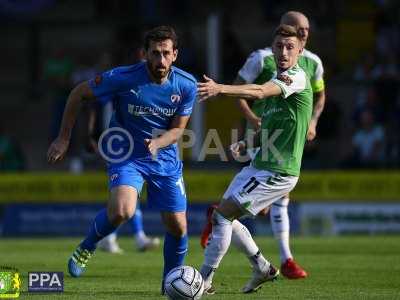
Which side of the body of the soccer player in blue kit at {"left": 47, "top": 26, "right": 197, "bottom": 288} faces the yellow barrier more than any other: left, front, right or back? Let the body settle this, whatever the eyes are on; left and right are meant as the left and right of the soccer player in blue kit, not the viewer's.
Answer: back

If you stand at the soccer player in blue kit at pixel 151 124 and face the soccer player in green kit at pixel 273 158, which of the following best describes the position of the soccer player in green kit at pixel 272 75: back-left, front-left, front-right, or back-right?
front-left

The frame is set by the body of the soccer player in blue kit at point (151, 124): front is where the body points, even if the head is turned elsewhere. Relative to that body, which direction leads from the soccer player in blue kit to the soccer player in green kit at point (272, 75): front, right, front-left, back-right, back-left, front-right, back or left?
back-left

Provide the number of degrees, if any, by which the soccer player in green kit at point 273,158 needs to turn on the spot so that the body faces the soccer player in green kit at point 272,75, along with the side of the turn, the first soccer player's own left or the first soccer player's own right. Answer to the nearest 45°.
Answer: approximately 135° to the first soccer player's own right

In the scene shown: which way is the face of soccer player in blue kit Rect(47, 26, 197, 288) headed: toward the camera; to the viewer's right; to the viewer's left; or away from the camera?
toward the camera

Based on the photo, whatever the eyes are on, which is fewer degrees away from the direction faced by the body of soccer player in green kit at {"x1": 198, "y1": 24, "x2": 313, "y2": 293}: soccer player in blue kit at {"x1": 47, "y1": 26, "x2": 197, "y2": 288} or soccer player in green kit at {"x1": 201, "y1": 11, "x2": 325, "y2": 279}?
the soccer player in blue kit

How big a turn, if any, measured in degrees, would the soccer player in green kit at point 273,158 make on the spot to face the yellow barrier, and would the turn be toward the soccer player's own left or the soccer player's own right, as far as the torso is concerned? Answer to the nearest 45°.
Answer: approximately 135° to the soccer player's own right

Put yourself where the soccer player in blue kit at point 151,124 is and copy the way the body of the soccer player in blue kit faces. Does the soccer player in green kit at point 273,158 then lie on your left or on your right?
on your left

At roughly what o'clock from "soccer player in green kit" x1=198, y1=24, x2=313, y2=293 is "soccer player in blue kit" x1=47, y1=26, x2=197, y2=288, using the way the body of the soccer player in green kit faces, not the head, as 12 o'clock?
The soccer player in blue kit is roughly at 1 o'clock from the soccer player in green kit.

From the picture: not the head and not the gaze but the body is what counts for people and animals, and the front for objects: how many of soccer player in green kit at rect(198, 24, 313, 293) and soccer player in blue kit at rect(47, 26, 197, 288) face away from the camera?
0

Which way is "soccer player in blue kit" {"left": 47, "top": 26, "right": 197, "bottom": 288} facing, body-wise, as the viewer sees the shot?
toward the camera
